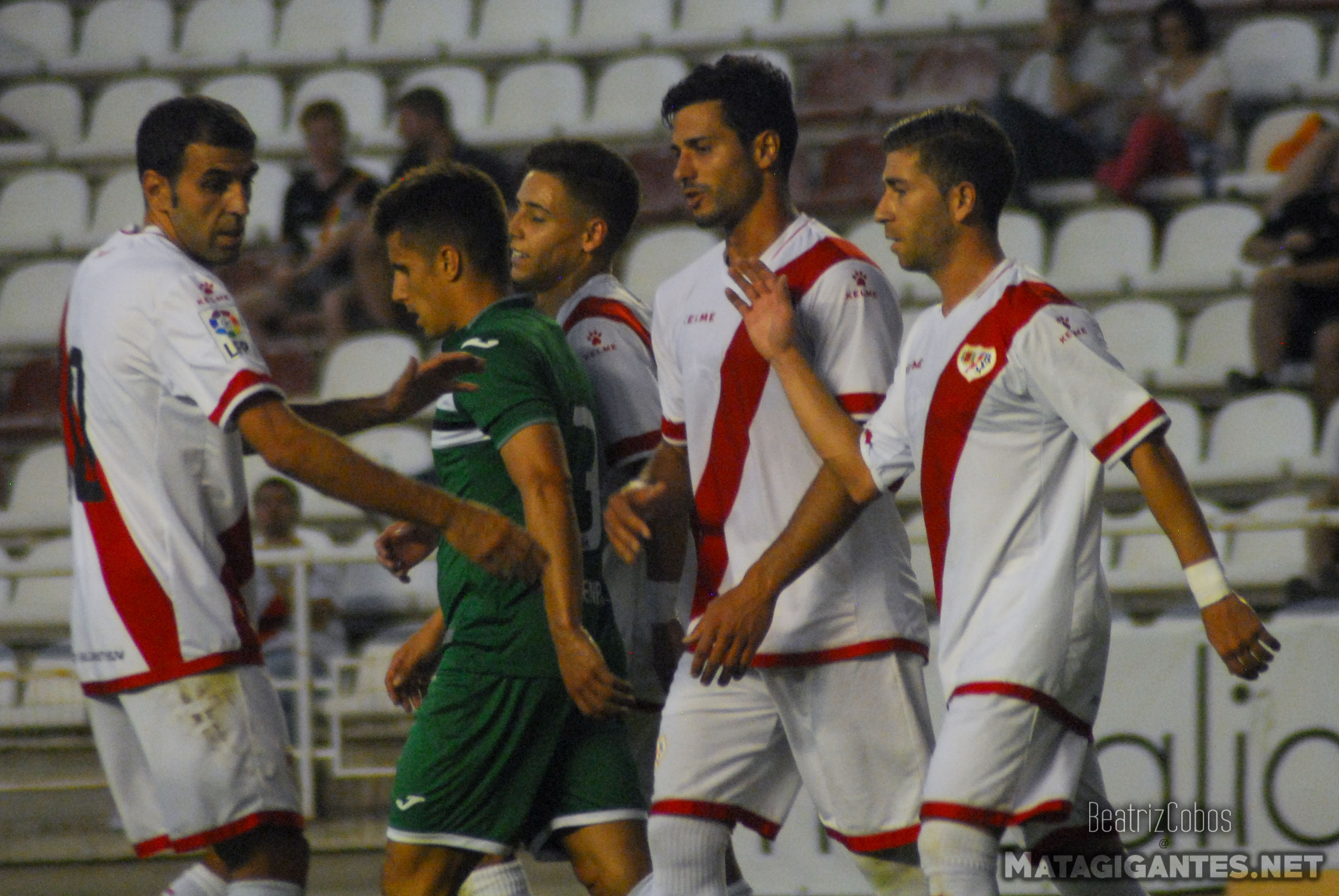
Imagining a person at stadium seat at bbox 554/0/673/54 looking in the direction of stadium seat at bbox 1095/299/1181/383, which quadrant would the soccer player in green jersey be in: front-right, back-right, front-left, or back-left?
front-right

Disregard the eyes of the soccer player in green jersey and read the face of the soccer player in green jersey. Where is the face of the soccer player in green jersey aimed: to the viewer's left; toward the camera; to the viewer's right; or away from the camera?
to the viewer's left

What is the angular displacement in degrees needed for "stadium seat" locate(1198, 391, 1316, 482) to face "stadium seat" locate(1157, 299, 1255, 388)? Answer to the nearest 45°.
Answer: approximately 135° to its right

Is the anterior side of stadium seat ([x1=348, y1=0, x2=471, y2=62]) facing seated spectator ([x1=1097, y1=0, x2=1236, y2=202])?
no

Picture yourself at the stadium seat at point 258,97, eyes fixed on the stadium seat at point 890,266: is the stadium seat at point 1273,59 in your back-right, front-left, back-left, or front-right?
front-left

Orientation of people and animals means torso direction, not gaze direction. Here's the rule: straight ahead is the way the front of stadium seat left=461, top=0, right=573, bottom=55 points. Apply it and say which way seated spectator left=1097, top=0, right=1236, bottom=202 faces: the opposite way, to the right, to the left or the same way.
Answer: the same way

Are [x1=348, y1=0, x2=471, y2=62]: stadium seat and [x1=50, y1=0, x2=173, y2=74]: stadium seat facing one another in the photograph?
no

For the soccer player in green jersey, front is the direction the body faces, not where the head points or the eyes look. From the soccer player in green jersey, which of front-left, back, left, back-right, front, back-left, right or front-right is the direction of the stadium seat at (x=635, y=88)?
right

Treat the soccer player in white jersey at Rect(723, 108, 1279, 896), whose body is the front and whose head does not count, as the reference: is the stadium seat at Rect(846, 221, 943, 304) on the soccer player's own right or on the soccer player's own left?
on the soccer player's own right

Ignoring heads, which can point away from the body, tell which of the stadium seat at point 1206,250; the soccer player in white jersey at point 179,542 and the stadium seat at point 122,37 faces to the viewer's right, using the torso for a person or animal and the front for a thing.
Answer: the soccer player in white jersey

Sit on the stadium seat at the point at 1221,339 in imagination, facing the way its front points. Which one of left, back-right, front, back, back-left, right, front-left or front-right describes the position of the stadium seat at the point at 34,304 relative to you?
front-right

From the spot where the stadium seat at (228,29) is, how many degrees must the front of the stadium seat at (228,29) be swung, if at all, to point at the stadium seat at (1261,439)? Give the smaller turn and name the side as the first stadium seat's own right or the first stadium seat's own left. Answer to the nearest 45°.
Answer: approximately 90° to the first stadium seat's own left

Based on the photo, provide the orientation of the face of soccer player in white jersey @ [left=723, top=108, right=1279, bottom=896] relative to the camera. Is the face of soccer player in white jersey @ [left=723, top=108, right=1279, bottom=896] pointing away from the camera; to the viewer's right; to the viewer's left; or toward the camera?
to the viewer's left

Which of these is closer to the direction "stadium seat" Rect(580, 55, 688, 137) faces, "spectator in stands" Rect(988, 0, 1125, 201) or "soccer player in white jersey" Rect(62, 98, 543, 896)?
the soccer player in white jersey

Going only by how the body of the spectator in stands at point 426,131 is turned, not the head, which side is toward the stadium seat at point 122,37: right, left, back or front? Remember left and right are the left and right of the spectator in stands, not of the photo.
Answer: right

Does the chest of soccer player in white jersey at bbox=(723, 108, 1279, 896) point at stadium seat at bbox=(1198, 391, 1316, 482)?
no

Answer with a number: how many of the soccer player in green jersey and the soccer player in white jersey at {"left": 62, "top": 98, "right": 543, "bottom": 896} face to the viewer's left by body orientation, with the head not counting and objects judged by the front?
1

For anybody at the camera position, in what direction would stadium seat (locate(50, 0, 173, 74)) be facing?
facing the viewer and to the left of the viewer

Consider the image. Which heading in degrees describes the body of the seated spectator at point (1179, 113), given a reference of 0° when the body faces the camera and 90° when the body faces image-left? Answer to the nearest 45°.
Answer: approximately 45°

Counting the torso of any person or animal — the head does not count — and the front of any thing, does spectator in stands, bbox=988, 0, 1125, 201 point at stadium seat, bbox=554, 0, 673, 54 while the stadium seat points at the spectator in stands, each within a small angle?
no

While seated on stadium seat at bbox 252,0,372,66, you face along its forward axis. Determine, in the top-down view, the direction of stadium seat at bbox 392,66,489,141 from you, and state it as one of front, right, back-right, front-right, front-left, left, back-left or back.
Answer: left

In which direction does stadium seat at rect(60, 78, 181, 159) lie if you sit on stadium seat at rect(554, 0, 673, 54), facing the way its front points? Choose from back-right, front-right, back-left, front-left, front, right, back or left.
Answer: front-right

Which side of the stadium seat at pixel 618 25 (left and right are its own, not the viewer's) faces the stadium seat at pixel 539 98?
front
